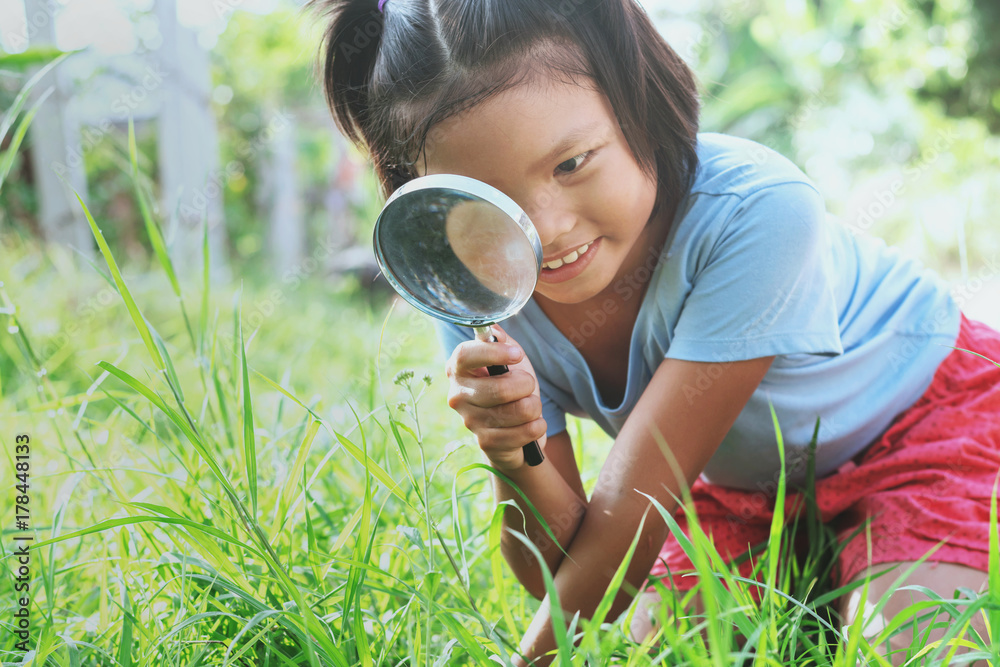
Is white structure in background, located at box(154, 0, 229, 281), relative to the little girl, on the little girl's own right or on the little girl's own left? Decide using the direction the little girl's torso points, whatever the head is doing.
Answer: on the little girl's own right

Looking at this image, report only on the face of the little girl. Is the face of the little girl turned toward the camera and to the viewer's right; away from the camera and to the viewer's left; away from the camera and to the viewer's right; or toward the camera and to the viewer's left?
toward the camera and to the viewer's left

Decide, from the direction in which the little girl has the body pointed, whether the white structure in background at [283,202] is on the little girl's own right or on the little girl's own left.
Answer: on the little girl's own right

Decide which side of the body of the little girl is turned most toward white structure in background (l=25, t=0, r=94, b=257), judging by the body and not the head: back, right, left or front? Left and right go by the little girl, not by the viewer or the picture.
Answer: right
